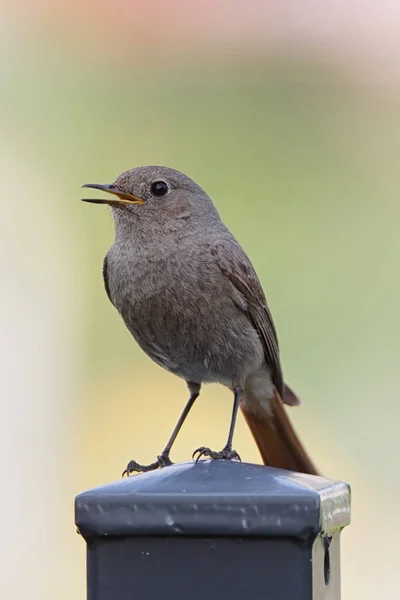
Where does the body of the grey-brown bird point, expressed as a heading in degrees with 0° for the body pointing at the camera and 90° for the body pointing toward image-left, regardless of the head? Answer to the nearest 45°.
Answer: approximately 45°
